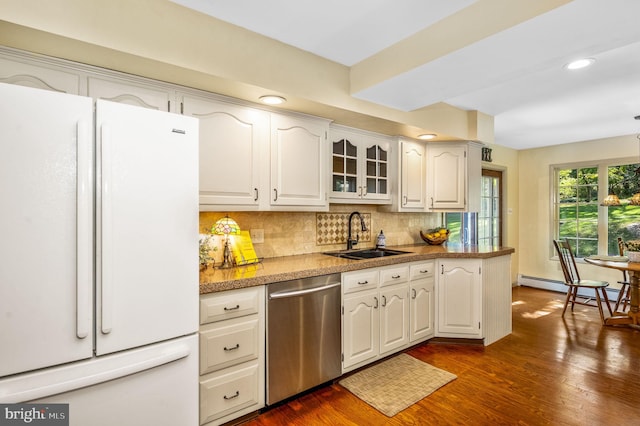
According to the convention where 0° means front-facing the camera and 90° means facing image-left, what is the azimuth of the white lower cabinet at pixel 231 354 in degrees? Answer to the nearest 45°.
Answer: approximately 315°

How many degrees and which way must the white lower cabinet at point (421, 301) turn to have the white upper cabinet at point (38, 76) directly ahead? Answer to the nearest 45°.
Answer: approximately 90° to its right

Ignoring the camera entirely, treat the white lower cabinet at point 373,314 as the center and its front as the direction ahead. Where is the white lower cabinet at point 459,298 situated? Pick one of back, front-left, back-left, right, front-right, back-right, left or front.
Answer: left

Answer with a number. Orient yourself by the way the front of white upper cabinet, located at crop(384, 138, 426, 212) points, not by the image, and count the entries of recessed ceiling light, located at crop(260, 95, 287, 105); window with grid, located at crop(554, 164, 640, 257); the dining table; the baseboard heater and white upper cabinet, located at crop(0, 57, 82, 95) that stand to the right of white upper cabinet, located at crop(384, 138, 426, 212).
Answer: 2

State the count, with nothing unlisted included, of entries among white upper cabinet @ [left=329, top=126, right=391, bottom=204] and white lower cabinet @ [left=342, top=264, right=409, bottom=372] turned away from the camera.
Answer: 0

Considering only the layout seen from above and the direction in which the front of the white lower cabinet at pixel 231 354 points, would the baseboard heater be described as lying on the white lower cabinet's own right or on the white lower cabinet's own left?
on the white lower cabinet's own left

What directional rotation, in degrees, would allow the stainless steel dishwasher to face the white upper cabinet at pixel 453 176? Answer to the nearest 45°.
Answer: approximately 90° to its left

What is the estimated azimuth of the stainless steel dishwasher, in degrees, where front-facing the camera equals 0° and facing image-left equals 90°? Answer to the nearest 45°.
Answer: approximately 315°

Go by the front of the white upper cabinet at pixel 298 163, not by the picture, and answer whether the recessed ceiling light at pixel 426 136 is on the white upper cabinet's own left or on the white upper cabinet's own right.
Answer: on the white upper cabinet's own left

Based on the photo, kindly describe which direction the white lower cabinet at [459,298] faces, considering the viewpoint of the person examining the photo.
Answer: facing the viewer

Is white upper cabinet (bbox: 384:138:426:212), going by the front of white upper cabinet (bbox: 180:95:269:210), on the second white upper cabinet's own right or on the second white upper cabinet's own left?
on the second white upper cabinet's own left

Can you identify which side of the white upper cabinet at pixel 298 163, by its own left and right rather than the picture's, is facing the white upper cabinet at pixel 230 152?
right

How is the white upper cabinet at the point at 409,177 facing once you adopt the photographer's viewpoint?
facing the viewer and to the right of the viewer

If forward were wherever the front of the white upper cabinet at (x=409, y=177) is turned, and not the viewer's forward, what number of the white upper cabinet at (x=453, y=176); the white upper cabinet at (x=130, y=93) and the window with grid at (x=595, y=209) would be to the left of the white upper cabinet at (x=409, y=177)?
2

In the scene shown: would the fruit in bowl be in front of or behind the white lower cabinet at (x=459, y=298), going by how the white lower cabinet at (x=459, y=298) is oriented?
behind
